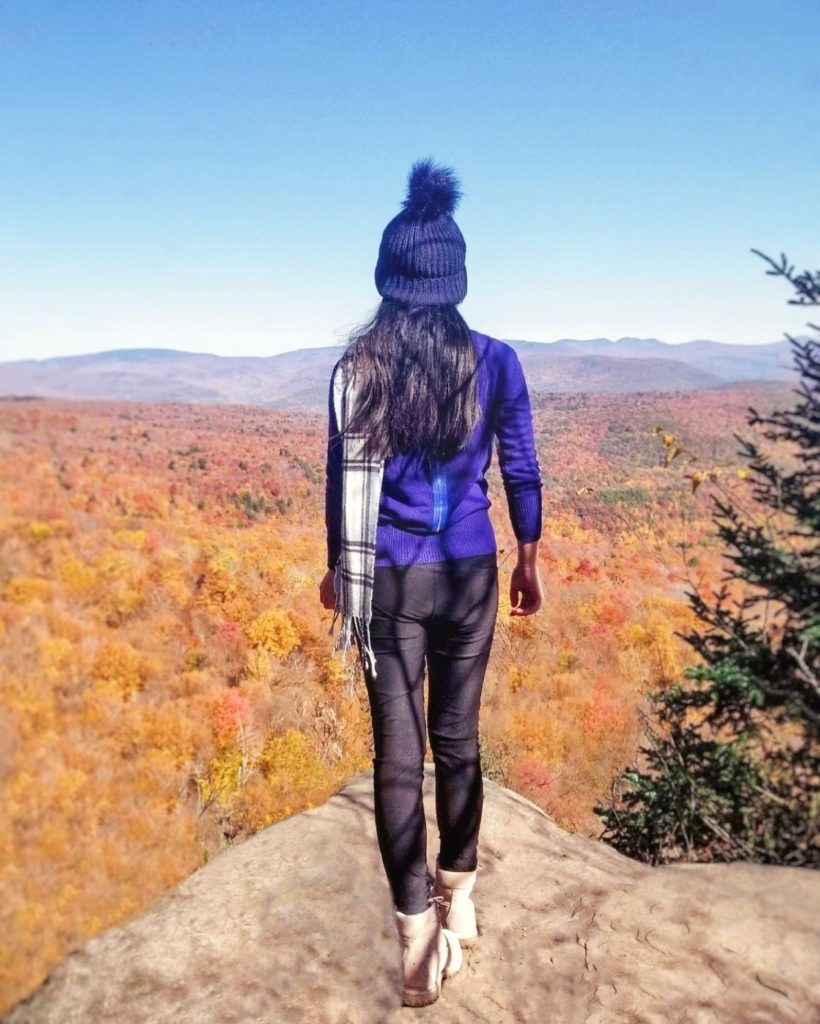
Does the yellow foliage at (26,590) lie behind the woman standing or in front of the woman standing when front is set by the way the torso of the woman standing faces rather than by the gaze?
in front

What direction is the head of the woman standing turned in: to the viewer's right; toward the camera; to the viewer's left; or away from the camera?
away from the camera

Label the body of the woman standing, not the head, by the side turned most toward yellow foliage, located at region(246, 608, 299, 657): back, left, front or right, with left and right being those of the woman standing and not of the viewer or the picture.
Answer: front

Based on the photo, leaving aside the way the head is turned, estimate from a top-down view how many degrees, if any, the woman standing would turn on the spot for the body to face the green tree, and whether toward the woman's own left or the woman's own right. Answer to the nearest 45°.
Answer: approximately 45° to the woman's own right

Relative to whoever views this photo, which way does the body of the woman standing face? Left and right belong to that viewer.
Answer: facing away from the viewer
